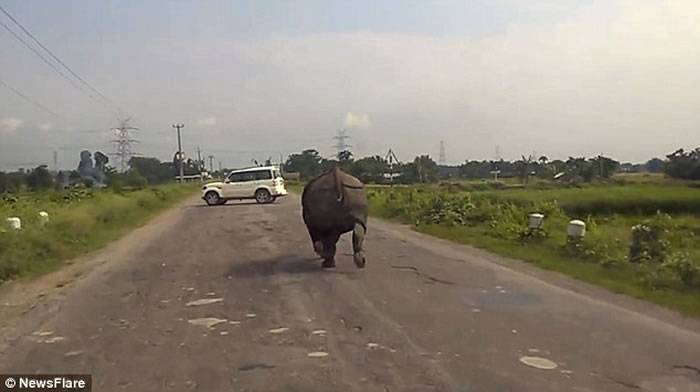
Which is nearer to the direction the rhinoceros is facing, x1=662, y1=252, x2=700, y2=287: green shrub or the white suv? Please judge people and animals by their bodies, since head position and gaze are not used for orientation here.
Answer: the white suv

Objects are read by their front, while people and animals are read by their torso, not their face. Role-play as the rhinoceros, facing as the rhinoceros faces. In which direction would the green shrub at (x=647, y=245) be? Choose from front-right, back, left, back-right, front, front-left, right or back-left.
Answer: right

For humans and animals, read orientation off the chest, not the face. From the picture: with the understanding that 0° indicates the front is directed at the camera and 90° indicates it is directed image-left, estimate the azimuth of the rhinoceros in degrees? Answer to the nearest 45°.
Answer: approximately 180°

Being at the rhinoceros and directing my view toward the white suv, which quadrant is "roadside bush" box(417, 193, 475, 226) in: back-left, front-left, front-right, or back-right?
front-right

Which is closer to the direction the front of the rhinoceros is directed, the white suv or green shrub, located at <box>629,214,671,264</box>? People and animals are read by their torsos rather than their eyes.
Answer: the white suv

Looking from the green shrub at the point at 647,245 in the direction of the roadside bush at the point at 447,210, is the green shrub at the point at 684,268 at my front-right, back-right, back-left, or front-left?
back-left

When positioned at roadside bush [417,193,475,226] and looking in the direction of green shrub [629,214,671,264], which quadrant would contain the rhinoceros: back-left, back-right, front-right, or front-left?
front-right

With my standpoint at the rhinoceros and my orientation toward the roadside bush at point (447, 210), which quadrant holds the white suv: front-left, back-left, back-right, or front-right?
front-left

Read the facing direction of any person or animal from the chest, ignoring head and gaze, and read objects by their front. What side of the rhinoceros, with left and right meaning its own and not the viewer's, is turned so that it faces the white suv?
front
